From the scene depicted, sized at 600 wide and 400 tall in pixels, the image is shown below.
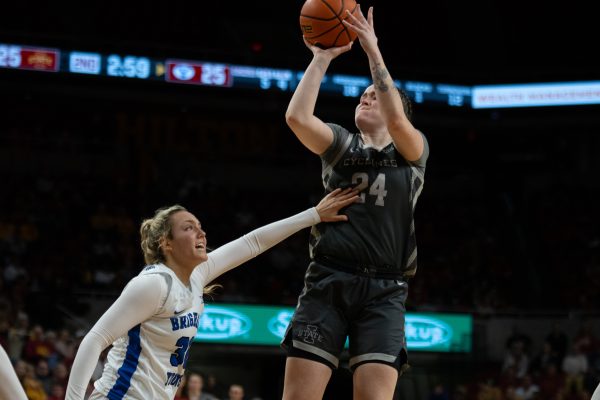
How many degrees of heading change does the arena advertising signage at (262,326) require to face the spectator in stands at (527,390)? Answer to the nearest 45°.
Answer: approximately 90° to its left

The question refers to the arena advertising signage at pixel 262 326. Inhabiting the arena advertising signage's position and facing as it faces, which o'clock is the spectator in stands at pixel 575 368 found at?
The spectator in stands is roughly at 9 o'clock from the arena advertising signage.

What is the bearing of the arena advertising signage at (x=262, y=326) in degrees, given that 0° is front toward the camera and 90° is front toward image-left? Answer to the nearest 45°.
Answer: approximately 0°

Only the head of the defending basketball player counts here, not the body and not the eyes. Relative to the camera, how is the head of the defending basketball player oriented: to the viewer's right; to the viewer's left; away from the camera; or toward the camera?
to the viewer's right

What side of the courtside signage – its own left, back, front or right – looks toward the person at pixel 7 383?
front

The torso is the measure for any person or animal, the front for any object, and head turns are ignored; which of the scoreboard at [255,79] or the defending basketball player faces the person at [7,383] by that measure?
the scoreboard

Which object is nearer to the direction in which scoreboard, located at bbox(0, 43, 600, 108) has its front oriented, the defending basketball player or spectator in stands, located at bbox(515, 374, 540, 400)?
the defending basketball player

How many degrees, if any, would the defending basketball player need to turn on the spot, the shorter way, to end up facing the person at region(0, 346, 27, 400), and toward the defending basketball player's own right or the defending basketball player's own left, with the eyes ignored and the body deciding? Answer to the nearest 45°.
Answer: approximately 135° to the defending basketball player's own right

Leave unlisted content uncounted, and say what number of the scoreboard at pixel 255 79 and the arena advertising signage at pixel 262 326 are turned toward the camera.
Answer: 2

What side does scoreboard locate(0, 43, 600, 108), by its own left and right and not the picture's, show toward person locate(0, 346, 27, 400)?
front

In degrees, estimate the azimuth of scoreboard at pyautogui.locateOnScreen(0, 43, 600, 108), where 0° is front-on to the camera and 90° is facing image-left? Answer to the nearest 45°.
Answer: approximately 0°
